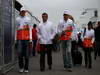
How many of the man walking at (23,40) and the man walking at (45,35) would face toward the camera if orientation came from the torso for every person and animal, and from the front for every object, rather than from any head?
2

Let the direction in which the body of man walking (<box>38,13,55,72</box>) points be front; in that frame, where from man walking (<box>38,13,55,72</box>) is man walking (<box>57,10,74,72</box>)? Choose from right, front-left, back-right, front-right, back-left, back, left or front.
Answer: left

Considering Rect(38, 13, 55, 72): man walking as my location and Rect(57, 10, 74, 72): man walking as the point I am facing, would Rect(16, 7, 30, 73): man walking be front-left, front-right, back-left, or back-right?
back-right

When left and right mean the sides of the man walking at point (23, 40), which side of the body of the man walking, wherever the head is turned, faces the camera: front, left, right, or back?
front

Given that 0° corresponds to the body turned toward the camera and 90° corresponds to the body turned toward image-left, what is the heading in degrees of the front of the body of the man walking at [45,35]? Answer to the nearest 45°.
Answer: approximately 0°
